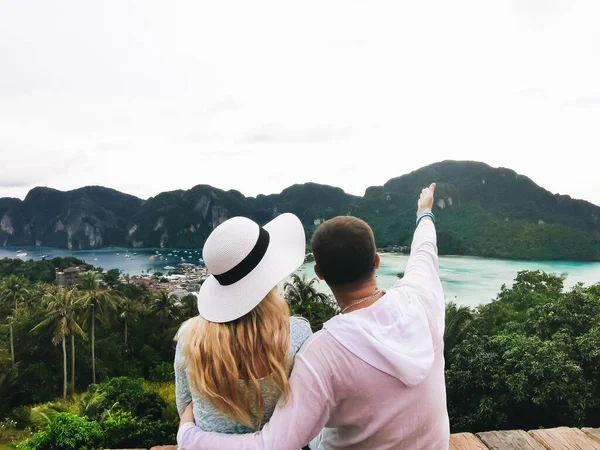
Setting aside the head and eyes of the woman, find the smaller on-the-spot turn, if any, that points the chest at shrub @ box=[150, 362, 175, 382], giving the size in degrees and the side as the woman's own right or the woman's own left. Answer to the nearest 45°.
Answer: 0° — they already face it

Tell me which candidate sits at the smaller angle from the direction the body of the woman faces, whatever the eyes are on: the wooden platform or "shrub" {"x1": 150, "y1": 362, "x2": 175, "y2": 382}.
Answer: the shrub

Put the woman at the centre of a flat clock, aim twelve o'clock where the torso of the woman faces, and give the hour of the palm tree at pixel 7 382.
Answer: The palm tree is roughly at 11 o'clock from the woman.

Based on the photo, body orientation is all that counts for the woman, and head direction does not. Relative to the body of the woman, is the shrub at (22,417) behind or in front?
in front

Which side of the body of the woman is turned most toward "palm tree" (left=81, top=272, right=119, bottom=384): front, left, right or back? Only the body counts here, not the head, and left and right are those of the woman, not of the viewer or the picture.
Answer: front

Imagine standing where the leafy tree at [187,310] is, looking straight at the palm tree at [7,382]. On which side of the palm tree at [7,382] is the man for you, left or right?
left

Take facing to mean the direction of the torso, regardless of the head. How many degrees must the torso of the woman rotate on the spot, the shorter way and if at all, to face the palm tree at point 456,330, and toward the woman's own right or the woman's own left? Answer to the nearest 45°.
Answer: approximately 45° to the woman's own right

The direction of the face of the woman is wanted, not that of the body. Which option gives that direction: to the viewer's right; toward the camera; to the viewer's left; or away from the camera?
away from the camera

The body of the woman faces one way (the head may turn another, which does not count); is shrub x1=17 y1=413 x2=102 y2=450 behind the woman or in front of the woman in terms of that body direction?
in front

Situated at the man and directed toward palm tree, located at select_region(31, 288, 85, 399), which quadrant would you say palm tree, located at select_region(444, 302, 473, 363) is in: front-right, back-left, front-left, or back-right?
front-right

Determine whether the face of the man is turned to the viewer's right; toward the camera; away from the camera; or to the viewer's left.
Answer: away from the camera

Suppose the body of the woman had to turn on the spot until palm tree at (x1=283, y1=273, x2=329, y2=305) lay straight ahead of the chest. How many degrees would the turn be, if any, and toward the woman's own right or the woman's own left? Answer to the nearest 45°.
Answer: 0° — they already face it

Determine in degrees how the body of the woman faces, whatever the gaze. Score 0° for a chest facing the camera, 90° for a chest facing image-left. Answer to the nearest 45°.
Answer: approximately 180°
